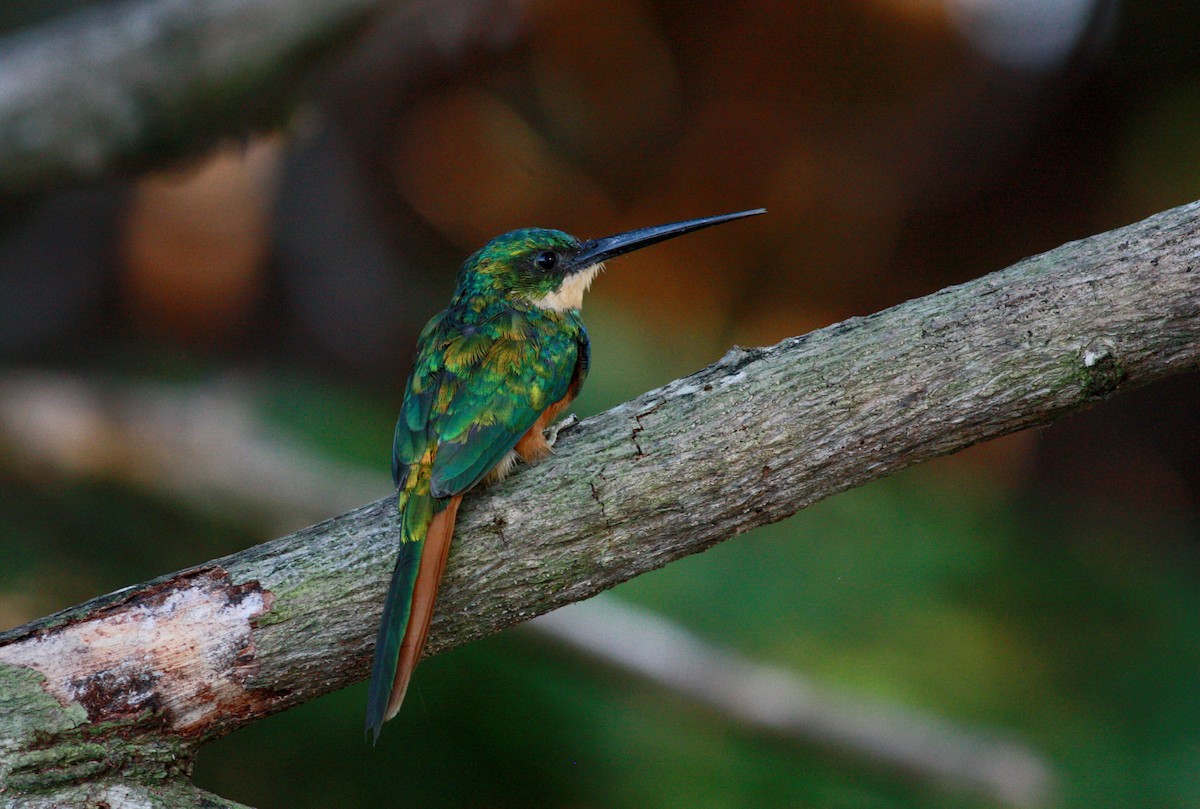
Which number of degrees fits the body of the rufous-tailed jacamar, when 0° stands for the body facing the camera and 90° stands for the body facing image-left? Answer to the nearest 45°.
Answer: approximately 225°
